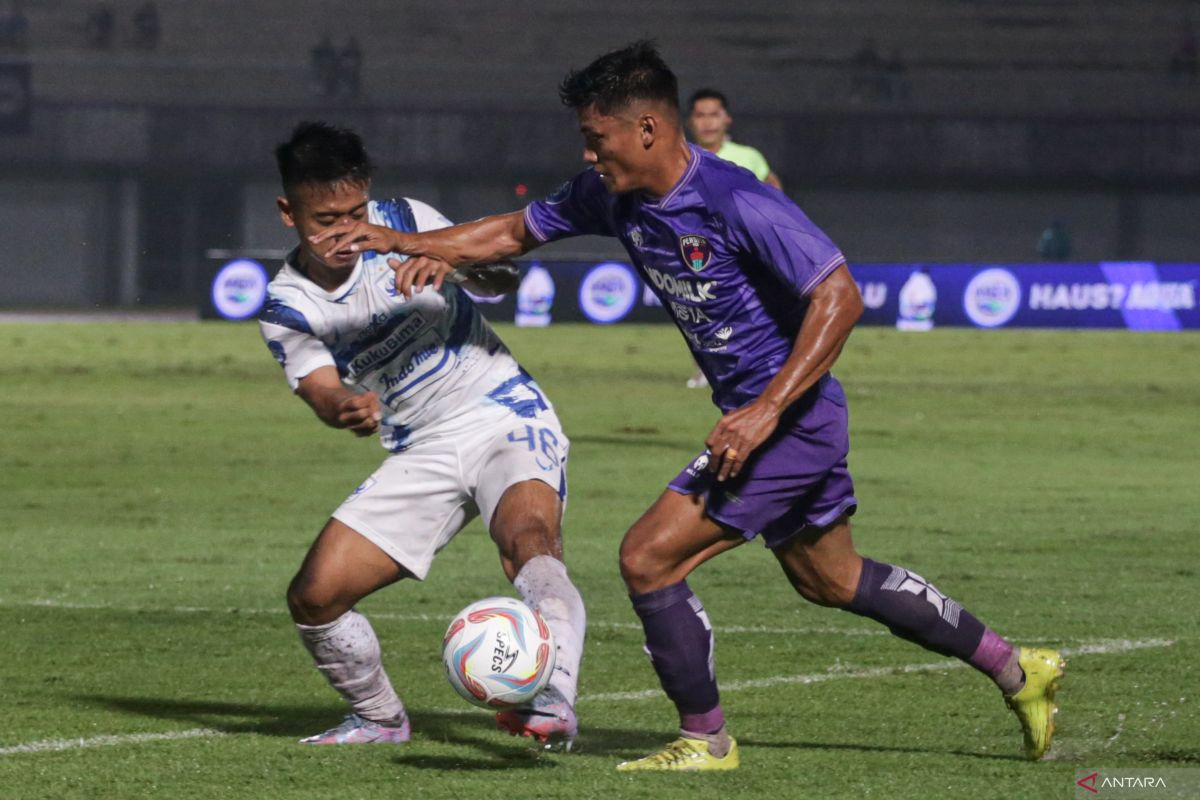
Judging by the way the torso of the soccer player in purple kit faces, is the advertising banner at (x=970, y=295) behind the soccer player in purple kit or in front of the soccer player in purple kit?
behind

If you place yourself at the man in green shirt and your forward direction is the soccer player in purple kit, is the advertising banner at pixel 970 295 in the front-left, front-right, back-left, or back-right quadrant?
back-left

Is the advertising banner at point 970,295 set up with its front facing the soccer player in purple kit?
yes

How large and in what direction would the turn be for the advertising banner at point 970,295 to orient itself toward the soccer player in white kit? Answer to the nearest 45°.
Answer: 0° — it already faces them

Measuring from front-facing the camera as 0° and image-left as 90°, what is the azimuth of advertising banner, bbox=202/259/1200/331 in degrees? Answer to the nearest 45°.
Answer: approximately 0°

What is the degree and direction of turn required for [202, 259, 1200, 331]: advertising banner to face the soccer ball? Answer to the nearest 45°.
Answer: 0° — it already faces it
